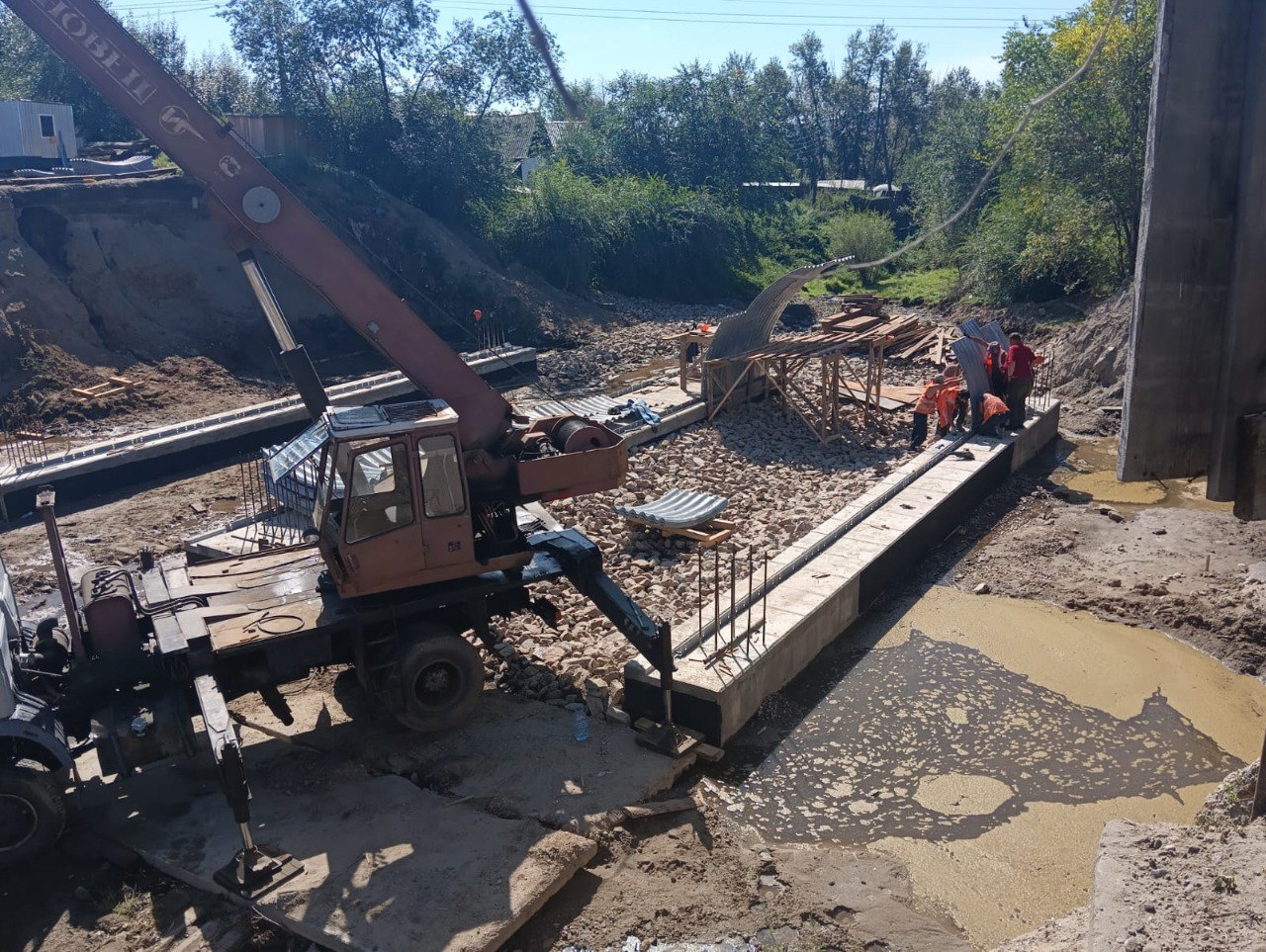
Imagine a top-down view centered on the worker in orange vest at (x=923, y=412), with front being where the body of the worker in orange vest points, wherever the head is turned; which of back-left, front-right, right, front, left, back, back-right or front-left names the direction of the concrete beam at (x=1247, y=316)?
front

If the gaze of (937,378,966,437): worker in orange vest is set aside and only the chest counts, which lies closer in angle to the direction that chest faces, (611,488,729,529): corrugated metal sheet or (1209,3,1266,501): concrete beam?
the concrete beam

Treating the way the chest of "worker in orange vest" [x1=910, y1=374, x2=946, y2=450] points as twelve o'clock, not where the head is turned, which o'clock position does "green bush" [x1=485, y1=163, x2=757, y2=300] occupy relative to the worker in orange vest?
The green bush is roughly at 8 o'clock from the worker in orange vest.

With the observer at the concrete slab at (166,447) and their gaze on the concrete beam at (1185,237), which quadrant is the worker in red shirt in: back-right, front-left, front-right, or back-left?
front-left

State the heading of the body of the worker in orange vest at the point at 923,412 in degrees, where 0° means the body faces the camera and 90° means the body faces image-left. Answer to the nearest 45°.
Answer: approximately 270°

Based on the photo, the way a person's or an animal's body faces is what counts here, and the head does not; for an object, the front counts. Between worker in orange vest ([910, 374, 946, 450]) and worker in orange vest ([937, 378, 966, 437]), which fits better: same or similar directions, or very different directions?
same or similar directions

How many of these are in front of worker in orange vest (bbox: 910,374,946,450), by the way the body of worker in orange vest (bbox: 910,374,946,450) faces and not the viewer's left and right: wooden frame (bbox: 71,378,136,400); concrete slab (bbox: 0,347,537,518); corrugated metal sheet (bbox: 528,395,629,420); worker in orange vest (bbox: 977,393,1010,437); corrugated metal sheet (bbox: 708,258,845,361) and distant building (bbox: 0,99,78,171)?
1

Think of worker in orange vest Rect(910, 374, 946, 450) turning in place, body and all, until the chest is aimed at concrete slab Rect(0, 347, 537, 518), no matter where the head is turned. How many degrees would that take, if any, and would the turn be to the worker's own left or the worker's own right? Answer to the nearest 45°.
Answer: approximately 180°
